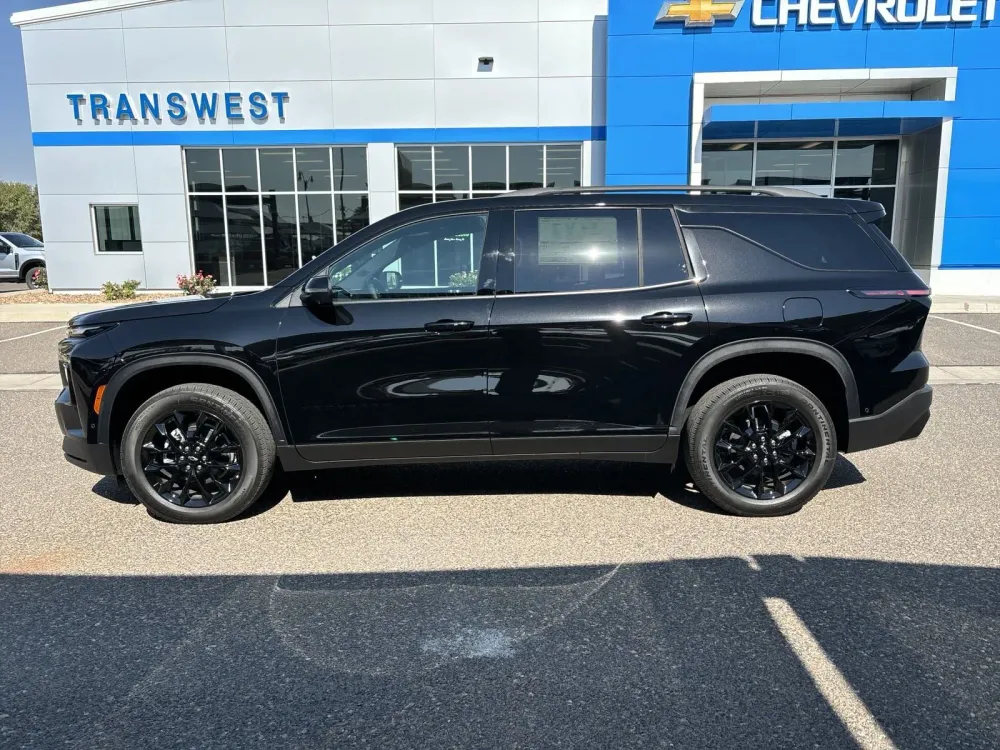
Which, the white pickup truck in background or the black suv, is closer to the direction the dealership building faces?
the black suv

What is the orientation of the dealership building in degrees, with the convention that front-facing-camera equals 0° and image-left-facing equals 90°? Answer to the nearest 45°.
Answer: approximately 0°

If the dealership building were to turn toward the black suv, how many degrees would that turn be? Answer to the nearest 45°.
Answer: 0° — it already faces it

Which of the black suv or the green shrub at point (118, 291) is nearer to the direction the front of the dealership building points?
the black suv

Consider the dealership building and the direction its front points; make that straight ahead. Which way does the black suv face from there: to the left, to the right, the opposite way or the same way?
to the right

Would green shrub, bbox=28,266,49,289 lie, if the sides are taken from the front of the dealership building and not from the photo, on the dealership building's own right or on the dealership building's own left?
on the dealership building's own right

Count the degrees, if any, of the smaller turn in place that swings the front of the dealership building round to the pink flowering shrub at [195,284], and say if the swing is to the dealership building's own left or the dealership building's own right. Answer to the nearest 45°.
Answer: approximately 90° to the dealership building's own right

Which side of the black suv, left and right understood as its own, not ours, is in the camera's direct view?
left

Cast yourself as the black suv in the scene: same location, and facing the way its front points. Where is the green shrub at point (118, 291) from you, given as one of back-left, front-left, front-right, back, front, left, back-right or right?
front-right

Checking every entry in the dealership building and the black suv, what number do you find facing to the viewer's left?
1

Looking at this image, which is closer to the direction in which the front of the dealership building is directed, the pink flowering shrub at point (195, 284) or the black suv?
the black suv
